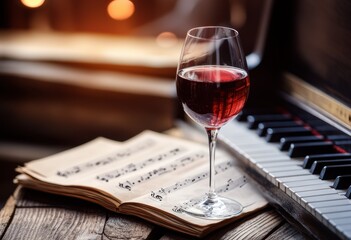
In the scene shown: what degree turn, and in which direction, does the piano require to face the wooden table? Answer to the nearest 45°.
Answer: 0° — it already faces it

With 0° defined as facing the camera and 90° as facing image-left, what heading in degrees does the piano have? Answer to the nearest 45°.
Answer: approximately 45°
